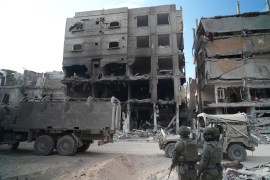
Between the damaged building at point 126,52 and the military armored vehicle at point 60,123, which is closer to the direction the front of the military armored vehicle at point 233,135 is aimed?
the military armored vehicle

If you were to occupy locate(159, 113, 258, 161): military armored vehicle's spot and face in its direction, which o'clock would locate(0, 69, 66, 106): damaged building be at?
The damaged building is roughly at 1 o'clock from the military armored vehicle.

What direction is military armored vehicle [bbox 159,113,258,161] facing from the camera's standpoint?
to the viewer's left

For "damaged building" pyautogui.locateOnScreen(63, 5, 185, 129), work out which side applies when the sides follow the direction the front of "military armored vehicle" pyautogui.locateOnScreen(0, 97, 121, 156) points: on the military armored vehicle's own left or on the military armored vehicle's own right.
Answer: on the military armored vehicle's own right

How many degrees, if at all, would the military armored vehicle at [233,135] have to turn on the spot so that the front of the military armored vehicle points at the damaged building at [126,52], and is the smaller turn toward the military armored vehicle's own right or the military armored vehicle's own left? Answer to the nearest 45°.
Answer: approximately 45° to the military armored vehicle's own right

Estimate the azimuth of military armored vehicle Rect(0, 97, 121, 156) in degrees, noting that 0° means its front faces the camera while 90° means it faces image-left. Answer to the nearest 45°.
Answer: approximately 90°

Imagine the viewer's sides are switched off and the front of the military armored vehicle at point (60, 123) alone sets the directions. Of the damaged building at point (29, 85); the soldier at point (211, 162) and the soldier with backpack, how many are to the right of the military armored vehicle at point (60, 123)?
1

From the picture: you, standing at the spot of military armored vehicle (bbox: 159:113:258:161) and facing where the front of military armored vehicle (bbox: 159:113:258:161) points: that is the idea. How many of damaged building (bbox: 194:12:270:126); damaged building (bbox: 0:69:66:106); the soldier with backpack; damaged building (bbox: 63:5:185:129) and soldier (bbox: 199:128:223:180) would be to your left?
2

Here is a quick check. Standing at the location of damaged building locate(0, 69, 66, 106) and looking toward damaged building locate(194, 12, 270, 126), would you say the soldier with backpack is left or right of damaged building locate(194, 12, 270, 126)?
right

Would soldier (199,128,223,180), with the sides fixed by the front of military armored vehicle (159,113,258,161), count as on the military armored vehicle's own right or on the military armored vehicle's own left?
on the military armored vehicle's own left

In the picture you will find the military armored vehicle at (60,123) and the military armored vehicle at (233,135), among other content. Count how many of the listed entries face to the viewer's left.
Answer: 2

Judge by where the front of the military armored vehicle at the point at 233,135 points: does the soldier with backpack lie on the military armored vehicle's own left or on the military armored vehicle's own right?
on the military armored vehicle's own left

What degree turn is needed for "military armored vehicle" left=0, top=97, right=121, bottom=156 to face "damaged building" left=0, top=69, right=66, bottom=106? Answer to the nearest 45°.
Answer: approximately 90° to its right
